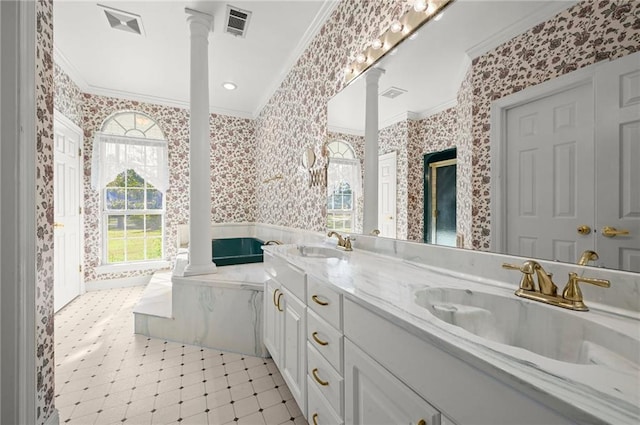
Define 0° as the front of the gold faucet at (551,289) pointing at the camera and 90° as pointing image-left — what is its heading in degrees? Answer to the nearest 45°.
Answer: approximately 45°

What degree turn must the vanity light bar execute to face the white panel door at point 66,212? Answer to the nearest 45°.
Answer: approximately 45° to its right

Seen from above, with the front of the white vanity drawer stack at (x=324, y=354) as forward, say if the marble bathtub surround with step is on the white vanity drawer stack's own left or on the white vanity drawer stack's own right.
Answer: on the white vanity drawer stack's own right

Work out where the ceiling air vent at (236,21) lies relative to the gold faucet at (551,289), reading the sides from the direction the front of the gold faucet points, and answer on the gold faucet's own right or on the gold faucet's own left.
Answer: on the gold faucet's own right

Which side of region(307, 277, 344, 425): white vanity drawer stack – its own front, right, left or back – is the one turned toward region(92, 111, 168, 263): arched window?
right

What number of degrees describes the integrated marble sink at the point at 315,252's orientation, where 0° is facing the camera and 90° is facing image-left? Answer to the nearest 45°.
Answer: approximately 45°
